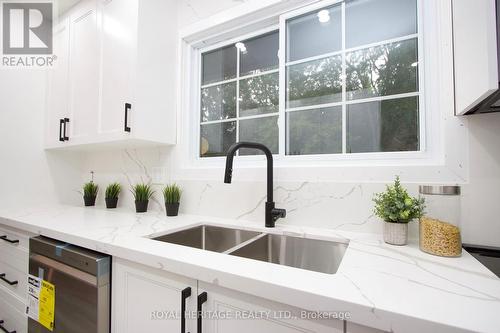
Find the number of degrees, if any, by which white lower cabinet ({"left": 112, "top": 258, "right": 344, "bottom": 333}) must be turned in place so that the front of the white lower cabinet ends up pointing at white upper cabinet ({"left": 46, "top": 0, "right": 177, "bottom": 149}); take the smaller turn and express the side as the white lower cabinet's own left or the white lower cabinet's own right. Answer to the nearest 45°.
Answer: approximately 90° to the white lower cabinet's own right

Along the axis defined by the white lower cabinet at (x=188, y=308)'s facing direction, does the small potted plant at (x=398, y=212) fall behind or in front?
behind

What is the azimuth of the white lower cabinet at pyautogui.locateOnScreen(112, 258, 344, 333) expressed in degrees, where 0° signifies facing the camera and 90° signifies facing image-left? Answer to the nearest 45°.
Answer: approximately 45°

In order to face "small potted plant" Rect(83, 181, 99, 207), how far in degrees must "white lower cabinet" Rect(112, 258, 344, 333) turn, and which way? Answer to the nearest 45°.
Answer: approximately 90° to its right

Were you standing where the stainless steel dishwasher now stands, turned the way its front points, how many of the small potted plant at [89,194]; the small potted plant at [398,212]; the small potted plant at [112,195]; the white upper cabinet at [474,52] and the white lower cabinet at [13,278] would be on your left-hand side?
2

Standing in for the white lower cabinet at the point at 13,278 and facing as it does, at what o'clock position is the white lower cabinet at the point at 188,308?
the white lower cabinet at the point at 188,308 is roughly at 10 o'clock from the white lower cabinet at the point at 13,278.

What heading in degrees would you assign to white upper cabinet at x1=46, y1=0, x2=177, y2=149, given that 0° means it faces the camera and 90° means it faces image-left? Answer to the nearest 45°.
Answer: approximately 45°

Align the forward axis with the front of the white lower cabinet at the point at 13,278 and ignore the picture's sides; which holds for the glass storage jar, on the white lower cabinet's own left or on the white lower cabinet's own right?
on the white lower cabinet's own left

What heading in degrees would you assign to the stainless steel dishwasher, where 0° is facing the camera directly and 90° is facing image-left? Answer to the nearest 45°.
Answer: approximately 45°
